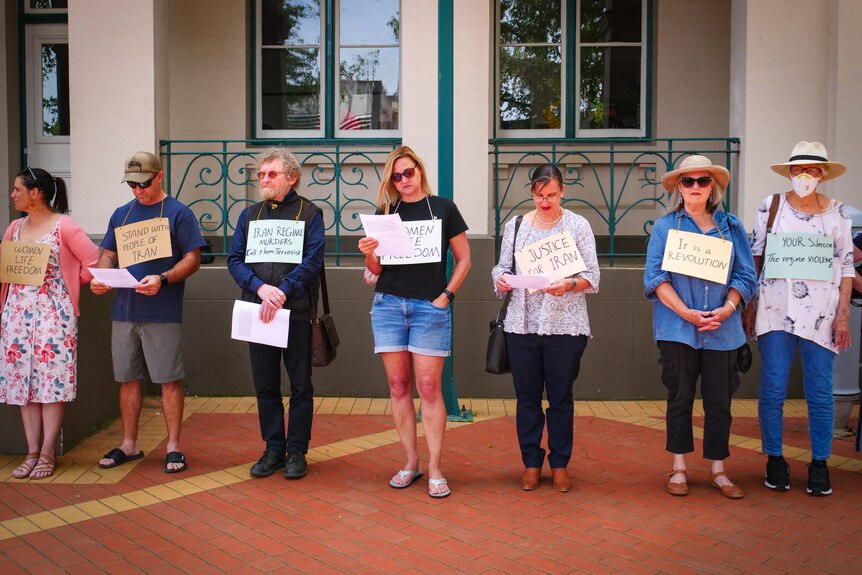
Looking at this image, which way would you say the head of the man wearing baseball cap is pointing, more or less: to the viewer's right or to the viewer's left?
to the viewer's left

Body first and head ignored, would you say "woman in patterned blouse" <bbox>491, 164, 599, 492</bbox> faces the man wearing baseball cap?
no

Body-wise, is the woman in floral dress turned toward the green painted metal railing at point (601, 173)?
no

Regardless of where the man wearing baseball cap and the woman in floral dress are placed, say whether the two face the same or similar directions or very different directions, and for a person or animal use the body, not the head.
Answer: same or similar directions

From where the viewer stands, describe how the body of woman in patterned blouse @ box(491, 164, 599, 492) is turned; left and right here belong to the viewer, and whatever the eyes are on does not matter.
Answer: facing the viewer

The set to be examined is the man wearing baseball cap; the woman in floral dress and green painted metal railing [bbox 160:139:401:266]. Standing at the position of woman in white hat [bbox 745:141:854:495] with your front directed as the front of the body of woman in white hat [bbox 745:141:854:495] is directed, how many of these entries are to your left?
0

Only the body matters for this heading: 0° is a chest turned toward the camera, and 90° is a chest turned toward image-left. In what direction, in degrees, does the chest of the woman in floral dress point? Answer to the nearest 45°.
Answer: approximately 45°

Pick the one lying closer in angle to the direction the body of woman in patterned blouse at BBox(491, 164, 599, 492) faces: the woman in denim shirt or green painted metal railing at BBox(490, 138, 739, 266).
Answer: the woman in denim shirt

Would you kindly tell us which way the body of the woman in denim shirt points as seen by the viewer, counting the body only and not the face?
toward the camera

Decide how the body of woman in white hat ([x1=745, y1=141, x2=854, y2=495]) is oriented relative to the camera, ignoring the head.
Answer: toward the camera

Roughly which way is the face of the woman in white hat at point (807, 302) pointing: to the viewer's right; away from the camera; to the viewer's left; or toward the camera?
toward the camera

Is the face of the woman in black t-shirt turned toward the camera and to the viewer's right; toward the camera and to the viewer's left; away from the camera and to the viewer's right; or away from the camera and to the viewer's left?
toward the camera and to the viewer's left

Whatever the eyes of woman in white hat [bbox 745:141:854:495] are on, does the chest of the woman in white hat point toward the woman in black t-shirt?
no

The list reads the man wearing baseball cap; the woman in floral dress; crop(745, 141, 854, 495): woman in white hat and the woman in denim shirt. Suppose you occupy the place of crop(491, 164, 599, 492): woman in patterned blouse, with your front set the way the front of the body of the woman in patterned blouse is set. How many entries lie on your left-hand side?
2

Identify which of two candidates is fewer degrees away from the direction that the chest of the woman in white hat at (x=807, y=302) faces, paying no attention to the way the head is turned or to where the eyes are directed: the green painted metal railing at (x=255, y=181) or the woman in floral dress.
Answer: the woman in floral dress

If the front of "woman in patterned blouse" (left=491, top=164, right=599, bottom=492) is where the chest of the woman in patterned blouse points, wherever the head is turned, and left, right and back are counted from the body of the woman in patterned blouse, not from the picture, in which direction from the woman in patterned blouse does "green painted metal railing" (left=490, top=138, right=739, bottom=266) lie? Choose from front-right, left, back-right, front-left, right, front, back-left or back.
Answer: back

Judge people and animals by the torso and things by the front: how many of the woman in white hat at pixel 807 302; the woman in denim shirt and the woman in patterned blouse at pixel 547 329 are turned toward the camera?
3
